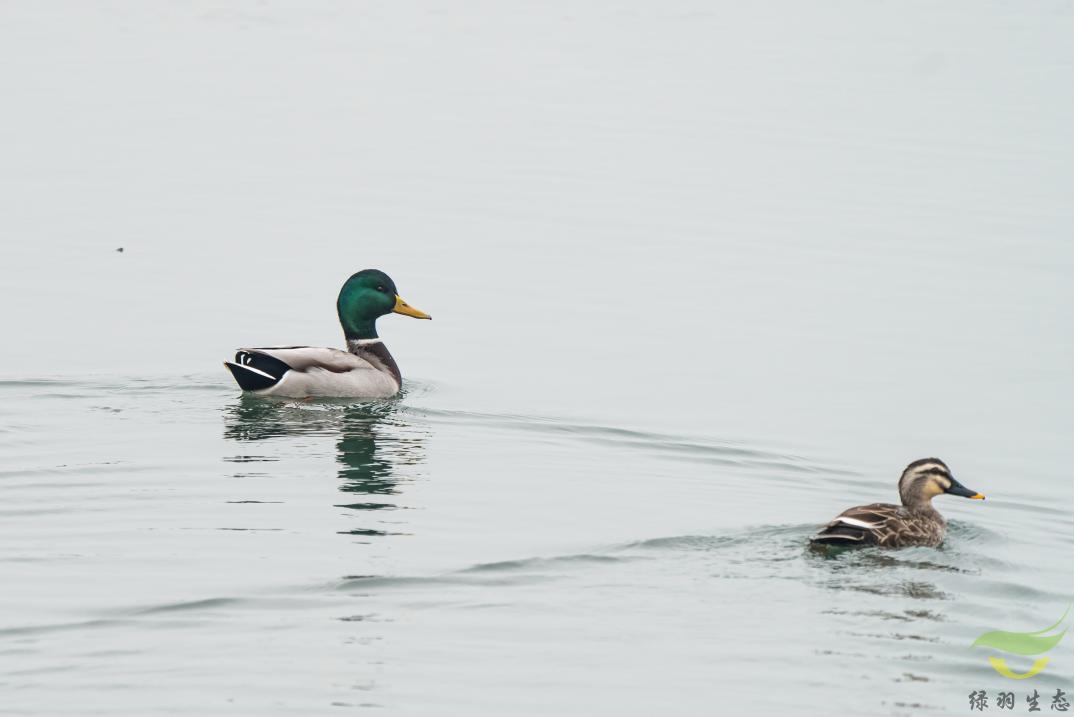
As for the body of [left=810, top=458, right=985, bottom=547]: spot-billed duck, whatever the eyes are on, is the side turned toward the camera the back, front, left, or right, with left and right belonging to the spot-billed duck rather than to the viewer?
right

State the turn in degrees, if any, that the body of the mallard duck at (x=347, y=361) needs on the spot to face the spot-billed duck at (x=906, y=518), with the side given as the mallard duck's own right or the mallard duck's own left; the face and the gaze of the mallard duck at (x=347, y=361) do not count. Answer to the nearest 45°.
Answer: approximately 45° to the mallard duck's own right

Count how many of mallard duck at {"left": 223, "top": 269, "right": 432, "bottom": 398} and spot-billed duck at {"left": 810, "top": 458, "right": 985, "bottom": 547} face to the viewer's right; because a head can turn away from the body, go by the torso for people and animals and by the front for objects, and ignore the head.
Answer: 2

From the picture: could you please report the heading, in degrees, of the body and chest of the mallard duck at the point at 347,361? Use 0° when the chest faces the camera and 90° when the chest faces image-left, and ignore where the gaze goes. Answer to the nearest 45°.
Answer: approximately 270°

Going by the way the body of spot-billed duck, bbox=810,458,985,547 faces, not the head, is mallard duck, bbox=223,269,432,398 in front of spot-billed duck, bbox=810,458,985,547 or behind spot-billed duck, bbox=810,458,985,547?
behind
